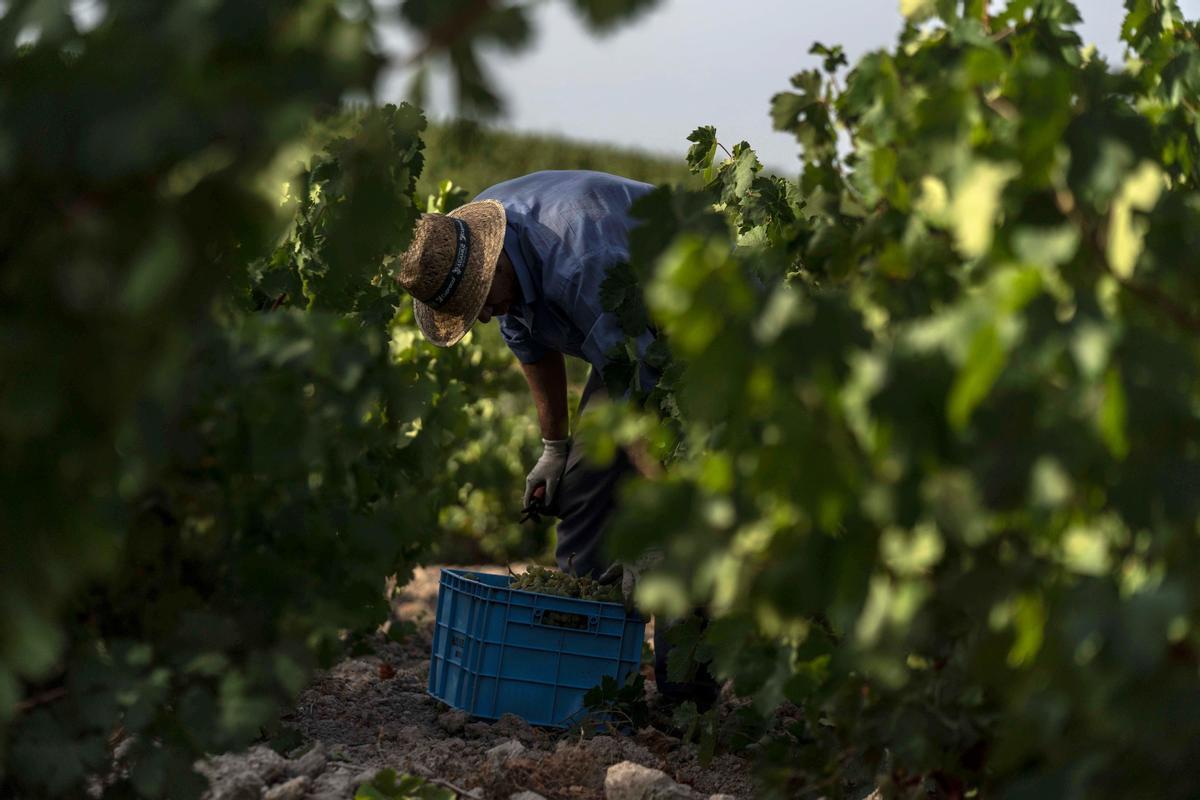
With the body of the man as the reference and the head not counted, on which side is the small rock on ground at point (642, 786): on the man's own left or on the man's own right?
on the man's own left

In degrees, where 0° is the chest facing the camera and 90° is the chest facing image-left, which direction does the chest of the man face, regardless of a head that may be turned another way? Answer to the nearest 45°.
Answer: approximately 90°

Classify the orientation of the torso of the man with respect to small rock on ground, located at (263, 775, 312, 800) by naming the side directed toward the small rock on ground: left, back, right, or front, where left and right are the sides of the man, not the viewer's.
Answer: left

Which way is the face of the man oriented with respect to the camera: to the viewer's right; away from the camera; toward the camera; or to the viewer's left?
to the viewer's left
